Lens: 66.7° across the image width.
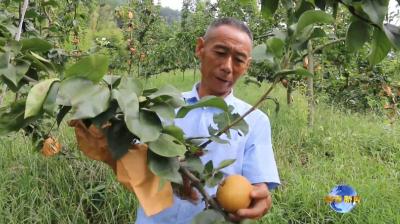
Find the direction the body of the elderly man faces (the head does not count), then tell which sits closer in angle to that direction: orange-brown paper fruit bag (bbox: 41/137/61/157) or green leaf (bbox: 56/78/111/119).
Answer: the green leaf

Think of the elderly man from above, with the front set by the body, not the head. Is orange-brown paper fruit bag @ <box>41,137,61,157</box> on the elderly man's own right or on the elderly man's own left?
on the elderly man's own right

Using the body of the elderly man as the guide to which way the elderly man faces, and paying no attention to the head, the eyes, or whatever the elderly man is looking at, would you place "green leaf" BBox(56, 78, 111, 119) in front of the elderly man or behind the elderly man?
in front

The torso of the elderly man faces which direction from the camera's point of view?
toward the camera
